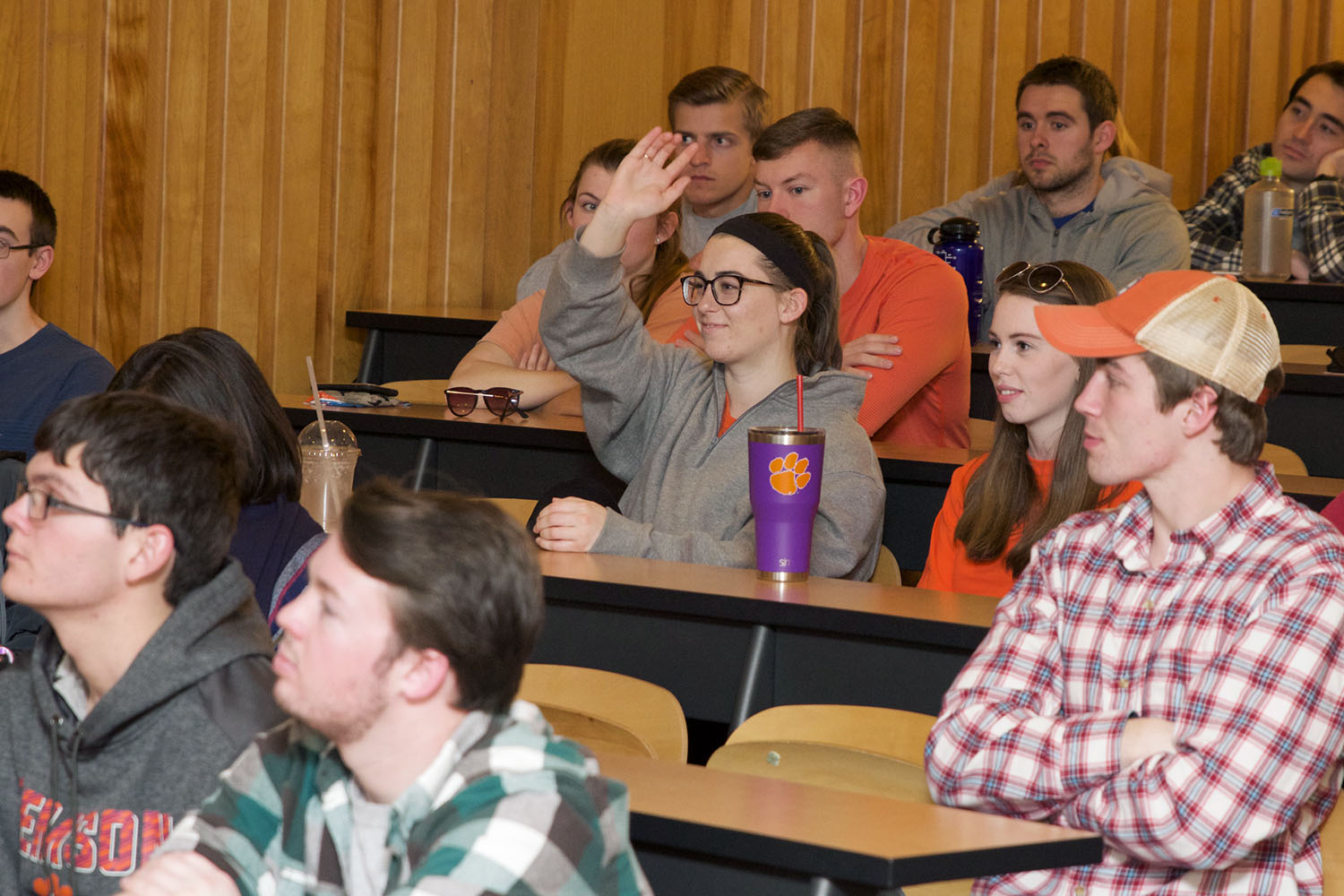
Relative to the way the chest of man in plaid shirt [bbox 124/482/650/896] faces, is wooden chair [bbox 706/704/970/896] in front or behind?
behind

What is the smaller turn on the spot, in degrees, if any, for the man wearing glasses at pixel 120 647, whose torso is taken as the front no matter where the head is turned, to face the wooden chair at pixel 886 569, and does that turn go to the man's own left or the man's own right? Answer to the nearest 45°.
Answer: approximately 180°

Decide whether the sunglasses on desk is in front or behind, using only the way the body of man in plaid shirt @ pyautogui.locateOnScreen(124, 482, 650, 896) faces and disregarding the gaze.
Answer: behind

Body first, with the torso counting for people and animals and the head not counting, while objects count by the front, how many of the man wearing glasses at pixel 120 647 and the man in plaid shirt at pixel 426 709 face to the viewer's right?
0

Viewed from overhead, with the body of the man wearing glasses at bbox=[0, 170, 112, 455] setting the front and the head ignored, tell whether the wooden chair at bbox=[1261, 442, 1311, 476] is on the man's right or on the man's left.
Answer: on the man's left

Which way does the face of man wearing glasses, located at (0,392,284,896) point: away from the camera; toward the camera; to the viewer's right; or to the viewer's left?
to the viewer's left

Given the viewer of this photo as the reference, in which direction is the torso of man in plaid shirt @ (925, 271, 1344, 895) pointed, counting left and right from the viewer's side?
facing the viewer and to the left of the viewer

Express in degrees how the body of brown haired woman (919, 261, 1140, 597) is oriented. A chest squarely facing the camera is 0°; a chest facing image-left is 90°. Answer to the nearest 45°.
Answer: approximately 45°
